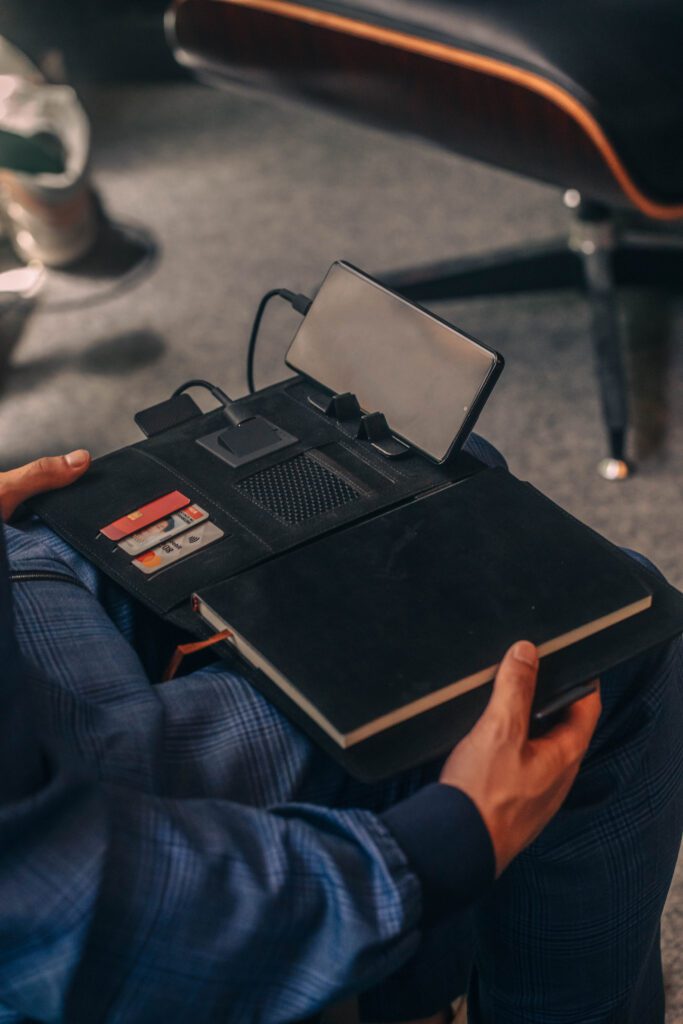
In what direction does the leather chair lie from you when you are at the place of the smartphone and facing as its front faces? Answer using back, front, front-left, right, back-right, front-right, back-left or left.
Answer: back-right
